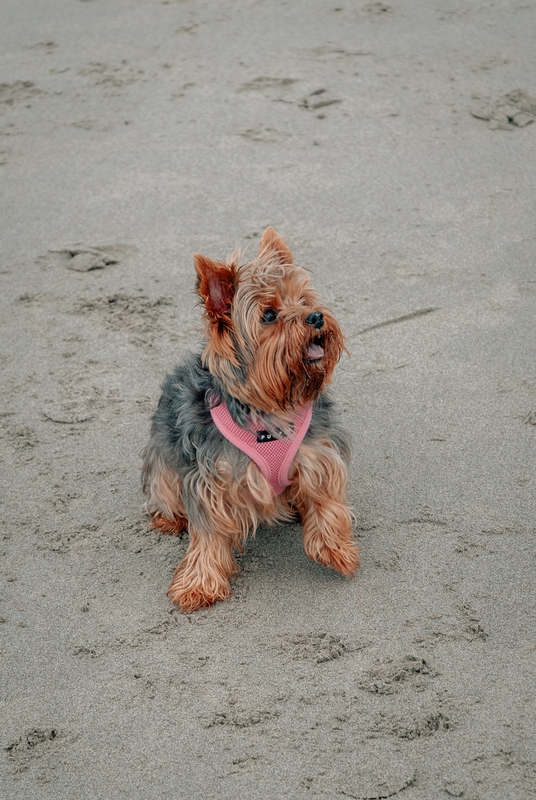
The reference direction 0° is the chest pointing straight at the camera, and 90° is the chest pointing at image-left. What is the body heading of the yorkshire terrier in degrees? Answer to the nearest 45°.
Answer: approximately 315°
